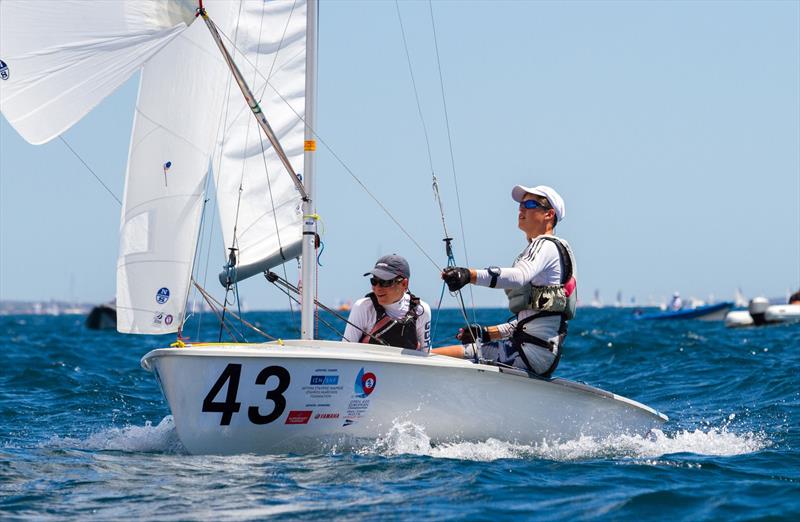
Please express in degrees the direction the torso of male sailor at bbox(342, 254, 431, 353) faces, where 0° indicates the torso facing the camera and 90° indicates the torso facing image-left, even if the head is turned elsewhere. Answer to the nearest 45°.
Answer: approximately 45°

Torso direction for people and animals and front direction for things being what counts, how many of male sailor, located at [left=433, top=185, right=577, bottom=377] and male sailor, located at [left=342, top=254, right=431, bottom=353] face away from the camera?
0

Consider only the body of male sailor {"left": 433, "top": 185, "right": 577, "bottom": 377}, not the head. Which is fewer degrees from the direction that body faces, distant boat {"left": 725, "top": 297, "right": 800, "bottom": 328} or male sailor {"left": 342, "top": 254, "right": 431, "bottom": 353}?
the male sailor {"left": 342, "top": 254, "right": 431, "bottom": 353}

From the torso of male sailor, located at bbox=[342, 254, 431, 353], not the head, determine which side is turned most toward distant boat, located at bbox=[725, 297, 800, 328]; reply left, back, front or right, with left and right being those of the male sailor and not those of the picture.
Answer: back

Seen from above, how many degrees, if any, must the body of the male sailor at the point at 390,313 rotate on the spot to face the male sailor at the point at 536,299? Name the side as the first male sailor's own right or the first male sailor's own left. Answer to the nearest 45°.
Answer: approximately 135° to the first male sailor's own left

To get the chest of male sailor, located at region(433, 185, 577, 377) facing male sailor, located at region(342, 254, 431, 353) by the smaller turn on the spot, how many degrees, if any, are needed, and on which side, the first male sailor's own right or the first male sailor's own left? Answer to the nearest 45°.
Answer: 0° — they already face them

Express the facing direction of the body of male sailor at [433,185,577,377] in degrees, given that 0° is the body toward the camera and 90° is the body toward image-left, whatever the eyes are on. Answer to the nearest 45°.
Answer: approximately 90°
